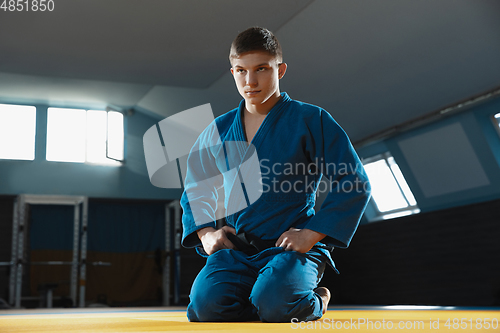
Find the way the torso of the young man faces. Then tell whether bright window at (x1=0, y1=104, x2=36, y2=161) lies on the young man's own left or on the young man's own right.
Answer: on the young man's own right

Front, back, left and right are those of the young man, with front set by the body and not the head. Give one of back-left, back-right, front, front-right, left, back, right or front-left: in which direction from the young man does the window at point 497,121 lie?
back

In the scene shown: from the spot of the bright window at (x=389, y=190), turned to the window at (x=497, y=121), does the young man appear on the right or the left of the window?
right

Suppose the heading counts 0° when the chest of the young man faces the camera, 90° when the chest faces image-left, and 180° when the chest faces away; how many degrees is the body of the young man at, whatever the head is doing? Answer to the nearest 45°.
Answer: approximately 45°

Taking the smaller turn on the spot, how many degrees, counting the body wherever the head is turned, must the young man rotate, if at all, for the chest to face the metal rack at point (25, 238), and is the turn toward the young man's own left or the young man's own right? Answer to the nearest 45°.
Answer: approximately 90° to the young man's own right
